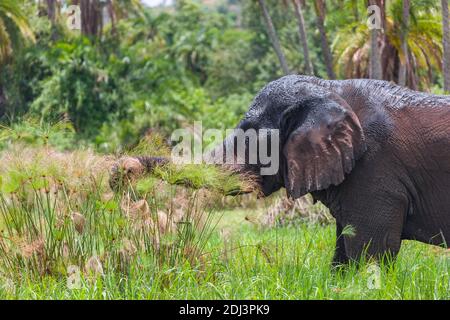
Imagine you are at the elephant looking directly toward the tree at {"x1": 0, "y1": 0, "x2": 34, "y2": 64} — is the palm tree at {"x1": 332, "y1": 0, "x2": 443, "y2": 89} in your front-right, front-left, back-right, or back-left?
front-right

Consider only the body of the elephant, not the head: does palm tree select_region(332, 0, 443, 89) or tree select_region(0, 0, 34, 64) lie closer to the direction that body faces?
the tree

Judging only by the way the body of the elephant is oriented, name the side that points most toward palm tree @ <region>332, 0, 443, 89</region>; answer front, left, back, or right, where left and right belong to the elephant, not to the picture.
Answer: right

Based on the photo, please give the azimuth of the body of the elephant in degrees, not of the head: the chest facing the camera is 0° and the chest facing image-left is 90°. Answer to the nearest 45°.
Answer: approximately 90°

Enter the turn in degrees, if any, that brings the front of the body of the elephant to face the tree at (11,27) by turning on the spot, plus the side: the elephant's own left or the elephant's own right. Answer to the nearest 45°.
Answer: approximately 45° to the elephant's own right

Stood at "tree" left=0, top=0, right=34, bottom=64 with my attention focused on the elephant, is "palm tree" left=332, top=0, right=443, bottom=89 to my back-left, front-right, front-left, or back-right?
front-left
